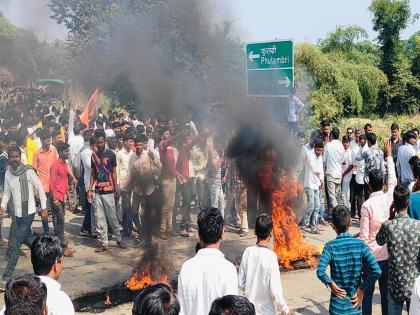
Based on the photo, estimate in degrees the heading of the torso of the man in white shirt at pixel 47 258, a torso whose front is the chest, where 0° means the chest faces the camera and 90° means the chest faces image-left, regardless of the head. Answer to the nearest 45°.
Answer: approximately 225°

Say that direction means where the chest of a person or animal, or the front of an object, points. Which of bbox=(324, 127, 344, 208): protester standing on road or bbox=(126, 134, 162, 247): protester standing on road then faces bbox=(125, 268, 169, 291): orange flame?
bbox=(126, 134, 162, 247): protester standing on road

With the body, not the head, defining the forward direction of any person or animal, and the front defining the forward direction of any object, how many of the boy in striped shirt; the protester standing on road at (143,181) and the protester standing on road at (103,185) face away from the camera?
1

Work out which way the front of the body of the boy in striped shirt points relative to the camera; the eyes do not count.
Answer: away from the camera

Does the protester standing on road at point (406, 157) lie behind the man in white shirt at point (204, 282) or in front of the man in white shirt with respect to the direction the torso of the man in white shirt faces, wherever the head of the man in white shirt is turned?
in front

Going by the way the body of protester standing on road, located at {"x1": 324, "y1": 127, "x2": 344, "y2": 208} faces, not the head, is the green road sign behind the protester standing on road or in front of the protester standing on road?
in front

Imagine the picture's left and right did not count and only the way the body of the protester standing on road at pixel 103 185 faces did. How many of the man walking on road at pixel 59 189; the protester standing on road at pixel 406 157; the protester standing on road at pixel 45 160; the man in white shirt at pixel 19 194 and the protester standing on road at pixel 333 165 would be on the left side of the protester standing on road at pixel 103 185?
2

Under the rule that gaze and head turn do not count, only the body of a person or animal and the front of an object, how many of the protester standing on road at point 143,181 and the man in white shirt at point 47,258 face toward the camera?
1

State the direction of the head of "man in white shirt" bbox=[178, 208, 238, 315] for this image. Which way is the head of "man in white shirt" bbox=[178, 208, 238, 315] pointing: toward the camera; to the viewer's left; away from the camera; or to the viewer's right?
away from the camera

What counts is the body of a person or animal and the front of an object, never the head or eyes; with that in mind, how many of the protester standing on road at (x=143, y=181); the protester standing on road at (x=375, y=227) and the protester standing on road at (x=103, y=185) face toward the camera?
2

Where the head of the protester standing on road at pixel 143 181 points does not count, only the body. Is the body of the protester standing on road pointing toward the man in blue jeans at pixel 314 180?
no

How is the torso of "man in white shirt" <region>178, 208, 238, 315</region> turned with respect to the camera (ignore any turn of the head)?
away from the camera

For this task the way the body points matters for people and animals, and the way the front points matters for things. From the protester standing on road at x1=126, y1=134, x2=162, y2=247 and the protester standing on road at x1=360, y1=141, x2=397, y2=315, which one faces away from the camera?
the protester standing on road at x1=360, y1=141, x2=397, y2=315

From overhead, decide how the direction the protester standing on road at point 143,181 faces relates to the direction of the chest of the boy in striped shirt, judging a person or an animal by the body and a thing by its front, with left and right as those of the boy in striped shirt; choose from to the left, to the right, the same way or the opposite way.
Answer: the opposite way

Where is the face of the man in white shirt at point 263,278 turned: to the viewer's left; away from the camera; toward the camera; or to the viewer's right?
away from the camera

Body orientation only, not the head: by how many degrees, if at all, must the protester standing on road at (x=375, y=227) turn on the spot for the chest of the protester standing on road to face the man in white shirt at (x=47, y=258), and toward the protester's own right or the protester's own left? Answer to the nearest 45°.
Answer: approximately 135° to the protester's own left

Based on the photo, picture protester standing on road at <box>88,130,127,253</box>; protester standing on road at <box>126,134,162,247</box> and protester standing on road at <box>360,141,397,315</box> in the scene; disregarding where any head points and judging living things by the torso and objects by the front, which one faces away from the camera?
protester standing on road at <box>360,141,397,315</box>

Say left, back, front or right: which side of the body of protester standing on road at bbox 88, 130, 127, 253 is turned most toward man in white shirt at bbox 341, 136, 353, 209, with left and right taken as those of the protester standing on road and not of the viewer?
left
